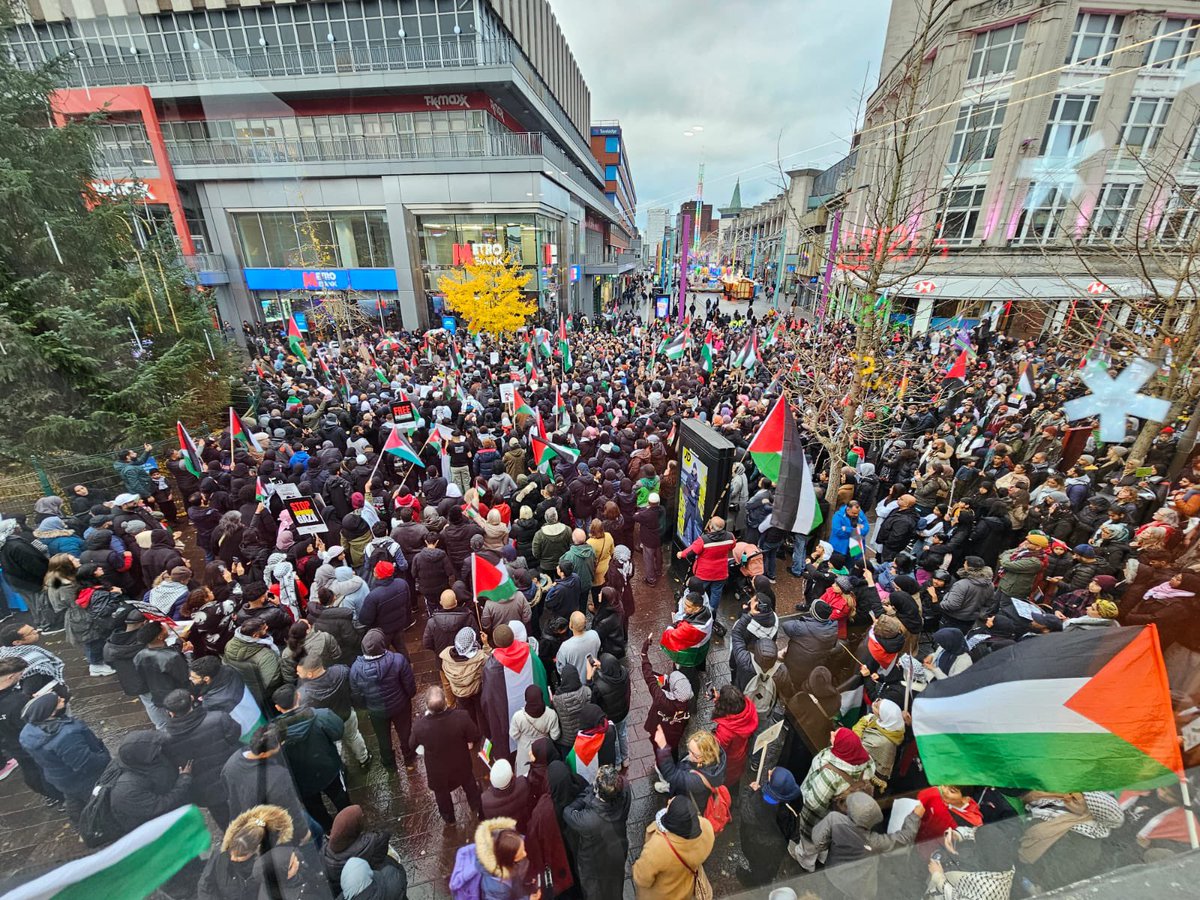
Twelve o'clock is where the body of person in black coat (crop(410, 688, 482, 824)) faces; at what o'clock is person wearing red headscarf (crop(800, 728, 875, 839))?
The person wearing red headscarf is roughly at 4 o'clock from the person in black coat.

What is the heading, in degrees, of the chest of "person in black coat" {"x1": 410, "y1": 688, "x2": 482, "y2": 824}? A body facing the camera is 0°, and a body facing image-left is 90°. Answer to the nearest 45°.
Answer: approximately 180°

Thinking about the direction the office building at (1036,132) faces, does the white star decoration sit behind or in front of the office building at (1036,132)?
in front

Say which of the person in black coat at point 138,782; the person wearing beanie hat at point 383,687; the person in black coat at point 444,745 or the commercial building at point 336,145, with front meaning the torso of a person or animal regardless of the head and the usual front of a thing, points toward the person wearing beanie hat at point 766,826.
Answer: the commercial building

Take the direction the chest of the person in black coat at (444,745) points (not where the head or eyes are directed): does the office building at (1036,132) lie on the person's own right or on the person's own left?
on the person's own right

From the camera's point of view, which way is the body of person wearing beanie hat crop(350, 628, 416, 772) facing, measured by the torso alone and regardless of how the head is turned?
away from the camera

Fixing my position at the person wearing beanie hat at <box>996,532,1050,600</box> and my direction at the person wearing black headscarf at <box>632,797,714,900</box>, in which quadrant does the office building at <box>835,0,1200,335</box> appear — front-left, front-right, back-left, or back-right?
back-right

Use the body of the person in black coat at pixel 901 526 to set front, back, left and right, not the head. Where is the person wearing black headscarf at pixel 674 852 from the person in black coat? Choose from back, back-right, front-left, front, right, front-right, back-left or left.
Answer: left

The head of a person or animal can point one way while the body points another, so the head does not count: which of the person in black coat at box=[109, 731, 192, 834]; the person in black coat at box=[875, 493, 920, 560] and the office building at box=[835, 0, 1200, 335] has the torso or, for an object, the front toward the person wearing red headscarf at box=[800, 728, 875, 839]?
the office building

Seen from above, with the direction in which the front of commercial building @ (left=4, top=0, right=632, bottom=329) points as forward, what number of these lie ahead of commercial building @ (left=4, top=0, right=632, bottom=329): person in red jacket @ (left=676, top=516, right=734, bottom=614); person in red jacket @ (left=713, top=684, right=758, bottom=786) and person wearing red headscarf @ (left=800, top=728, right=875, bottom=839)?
3

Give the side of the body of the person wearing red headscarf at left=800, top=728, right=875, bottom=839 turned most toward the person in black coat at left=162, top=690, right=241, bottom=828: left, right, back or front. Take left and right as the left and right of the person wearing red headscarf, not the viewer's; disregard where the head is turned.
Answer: left
